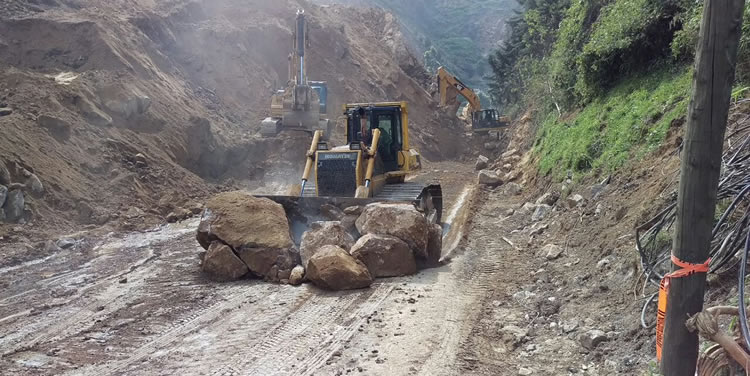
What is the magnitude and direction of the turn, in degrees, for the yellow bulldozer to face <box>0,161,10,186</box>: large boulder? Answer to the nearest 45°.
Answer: approximately 45° to its right

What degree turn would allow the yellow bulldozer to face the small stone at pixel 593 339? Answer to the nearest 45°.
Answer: approximately 45° to its left

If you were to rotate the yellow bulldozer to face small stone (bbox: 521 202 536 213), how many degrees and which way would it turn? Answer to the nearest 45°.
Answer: approximately 135° to its left

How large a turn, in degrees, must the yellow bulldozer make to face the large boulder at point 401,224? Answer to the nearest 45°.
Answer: approximately 45° to its left

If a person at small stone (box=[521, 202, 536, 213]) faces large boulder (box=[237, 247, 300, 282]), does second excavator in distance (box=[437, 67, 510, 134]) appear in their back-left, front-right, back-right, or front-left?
back-right

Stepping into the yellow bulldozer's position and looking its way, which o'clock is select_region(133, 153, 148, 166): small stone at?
The small stone is roughly at 3 o'clock from the yellow bulldozer.

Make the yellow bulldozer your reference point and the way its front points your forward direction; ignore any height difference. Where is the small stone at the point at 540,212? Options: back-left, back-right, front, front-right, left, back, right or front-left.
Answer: back-left

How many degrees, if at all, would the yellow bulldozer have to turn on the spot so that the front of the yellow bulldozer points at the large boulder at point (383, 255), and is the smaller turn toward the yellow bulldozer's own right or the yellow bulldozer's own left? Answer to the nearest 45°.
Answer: approximately 45° to the yellow bulldozer's own left

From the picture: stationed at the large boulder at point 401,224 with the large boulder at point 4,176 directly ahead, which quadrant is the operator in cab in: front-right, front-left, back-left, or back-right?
front-right

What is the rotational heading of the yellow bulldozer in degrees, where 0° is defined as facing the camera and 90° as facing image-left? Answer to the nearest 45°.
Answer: approximately 45°

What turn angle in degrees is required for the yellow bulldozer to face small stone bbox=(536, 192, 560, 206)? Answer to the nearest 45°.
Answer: approximately 135° to its left

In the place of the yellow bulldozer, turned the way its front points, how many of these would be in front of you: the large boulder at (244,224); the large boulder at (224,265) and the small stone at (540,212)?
2

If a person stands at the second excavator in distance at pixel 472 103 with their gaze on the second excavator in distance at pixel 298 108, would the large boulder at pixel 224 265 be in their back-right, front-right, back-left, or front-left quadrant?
front-left

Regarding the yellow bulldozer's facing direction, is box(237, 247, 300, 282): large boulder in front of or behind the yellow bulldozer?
in front

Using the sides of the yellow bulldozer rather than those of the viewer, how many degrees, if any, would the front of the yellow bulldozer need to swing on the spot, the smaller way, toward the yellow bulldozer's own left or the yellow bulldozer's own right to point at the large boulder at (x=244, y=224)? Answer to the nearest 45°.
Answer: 0° — it already faces it

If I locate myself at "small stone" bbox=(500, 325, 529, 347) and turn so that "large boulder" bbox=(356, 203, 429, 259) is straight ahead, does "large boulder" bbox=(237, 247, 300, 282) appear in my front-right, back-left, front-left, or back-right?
front-left

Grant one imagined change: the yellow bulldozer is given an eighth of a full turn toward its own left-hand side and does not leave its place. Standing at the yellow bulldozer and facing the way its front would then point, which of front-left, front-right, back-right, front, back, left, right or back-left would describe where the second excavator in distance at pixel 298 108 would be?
back
